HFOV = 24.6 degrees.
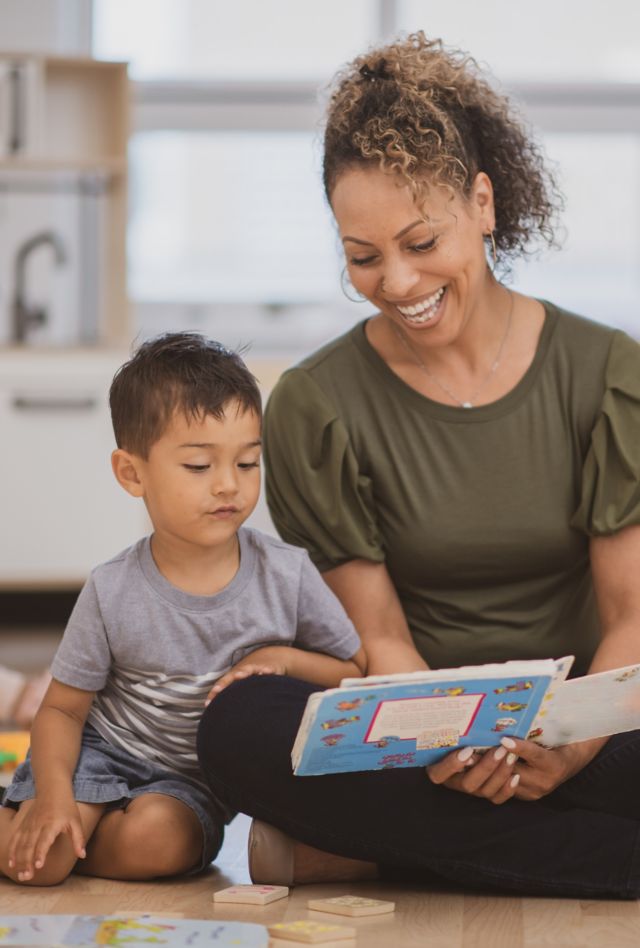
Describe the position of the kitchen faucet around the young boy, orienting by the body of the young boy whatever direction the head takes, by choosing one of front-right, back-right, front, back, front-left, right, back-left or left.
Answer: back

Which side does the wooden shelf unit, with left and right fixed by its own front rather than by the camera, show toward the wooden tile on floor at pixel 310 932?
front

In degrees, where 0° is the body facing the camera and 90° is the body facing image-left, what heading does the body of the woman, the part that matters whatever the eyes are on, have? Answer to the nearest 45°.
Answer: approximately 0°

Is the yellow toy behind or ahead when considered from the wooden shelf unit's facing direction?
ahead

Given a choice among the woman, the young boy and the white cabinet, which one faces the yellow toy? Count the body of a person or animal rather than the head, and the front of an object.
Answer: the white cabinet

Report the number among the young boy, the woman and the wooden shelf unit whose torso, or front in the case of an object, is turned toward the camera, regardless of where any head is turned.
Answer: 3

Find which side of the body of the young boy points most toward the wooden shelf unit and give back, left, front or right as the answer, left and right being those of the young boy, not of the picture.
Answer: back

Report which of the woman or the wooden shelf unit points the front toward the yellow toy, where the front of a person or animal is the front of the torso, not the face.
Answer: the wooden shelf unit

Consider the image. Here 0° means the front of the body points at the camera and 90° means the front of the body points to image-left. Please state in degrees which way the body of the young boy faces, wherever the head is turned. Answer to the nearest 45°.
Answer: approximately 0°

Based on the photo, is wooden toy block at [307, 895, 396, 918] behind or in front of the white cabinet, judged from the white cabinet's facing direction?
in front
